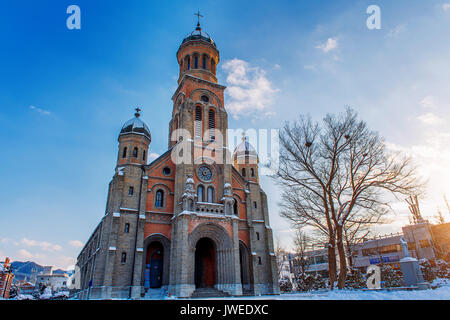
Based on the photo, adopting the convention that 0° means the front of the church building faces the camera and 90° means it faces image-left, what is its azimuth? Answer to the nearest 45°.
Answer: approximately 315°
